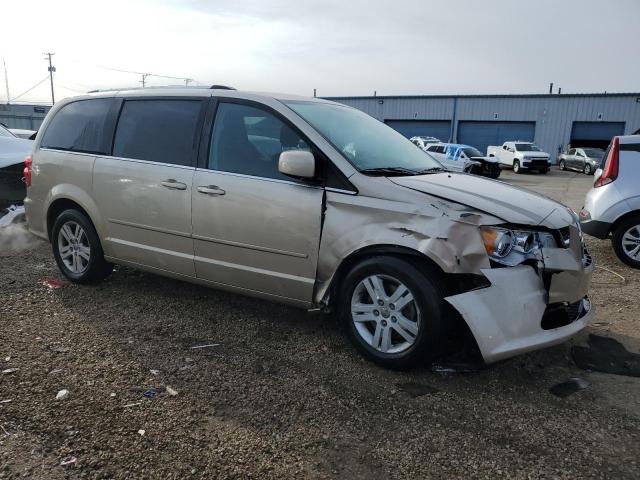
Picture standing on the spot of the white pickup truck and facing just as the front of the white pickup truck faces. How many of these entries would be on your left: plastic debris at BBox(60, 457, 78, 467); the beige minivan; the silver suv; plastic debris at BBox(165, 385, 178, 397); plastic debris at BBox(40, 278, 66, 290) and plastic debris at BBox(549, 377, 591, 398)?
0

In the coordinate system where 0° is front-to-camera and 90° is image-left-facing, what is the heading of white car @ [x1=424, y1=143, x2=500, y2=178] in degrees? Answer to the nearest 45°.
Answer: approximately 315°

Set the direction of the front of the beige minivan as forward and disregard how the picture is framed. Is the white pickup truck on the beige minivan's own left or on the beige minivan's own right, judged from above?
on the beige minivan's own left

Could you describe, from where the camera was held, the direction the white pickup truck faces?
facing the viewer and to the right of the viewer

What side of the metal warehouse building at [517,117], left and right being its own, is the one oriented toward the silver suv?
front

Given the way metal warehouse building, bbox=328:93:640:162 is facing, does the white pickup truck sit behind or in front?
in front

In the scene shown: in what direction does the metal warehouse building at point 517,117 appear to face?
toward the camera

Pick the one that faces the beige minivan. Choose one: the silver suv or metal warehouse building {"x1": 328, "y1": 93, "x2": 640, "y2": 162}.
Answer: the metal warehouse building

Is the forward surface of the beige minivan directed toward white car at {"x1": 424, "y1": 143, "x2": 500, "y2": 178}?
no

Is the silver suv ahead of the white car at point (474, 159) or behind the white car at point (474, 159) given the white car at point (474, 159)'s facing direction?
ahead

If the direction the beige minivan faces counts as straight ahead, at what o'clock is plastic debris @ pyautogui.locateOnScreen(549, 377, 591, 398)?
The plastic debris is roughly at 11 o'clock from the beige minivan.

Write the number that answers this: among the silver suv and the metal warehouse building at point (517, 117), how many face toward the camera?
1

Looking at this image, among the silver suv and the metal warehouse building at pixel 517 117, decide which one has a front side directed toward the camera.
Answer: the metal warehouse building

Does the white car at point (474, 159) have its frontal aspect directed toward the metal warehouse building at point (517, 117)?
no

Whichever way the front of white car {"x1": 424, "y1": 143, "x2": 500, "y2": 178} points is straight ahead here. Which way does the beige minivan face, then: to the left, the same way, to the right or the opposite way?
the same way

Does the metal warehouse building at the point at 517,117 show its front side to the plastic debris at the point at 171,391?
yes
